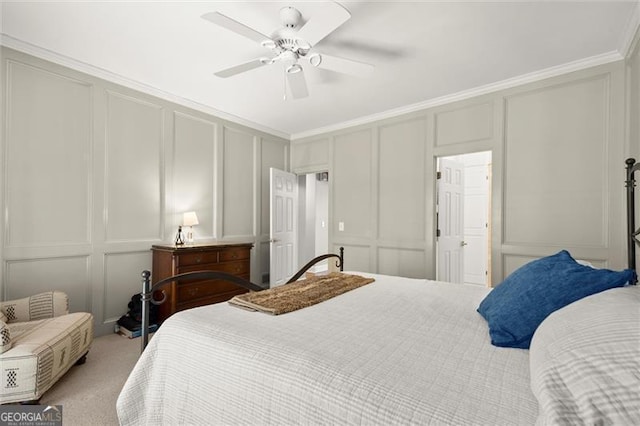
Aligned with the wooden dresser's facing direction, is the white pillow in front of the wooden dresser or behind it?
in front

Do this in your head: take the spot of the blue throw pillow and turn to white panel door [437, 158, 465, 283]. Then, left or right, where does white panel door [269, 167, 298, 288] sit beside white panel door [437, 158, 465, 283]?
left

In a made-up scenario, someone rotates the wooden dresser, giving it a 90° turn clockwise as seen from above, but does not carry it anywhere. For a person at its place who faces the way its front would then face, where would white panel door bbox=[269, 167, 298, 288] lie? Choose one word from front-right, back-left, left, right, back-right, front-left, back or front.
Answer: back

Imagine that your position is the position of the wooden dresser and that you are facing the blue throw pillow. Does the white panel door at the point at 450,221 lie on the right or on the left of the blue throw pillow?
left

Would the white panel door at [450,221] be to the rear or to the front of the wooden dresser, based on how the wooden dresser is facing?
to the front

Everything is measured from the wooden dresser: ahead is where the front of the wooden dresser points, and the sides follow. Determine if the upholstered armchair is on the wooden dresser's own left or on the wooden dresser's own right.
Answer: on the wooden dresser's own right

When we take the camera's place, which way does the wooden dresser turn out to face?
facing the viewer and to the right of the viewer

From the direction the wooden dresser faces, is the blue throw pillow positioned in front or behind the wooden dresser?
in front

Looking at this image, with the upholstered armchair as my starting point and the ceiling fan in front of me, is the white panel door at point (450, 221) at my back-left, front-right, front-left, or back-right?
front-left

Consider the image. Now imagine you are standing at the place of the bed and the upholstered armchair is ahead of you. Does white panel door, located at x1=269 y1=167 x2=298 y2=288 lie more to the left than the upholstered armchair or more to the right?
right

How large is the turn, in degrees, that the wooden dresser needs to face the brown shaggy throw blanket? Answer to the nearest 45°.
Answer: approximately 45° to its right
